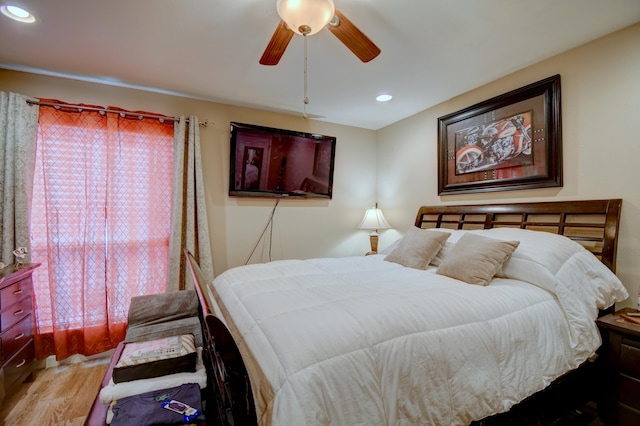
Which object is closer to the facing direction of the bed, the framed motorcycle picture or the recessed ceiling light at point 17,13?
the recessed ceiling light

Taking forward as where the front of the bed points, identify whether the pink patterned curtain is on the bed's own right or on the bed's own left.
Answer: on the bed's own right

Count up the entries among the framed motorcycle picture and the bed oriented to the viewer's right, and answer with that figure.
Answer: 0

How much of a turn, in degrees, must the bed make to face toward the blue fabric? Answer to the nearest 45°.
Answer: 0° — it already faces it

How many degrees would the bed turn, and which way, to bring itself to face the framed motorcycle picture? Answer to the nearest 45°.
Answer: approximately 180°

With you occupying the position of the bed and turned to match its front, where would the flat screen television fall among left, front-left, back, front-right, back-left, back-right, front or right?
right

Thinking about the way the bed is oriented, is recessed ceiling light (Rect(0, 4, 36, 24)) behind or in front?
in front

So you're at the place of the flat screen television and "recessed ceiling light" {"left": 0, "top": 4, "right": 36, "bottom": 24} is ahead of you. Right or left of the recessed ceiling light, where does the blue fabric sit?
left

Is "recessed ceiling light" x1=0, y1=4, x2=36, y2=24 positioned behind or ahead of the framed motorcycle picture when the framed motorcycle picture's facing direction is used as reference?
ahead

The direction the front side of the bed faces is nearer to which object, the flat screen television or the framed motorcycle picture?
the flat screen television

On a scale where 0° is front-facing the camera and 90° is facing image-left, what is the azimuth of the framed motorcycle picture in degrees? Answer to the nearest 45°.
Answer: approximately 45°

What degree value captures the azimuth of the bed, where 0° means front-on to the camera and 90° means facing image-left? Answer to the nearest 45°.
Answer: approximately 45°

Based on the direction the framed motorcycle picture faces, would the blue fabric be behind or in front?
in front
